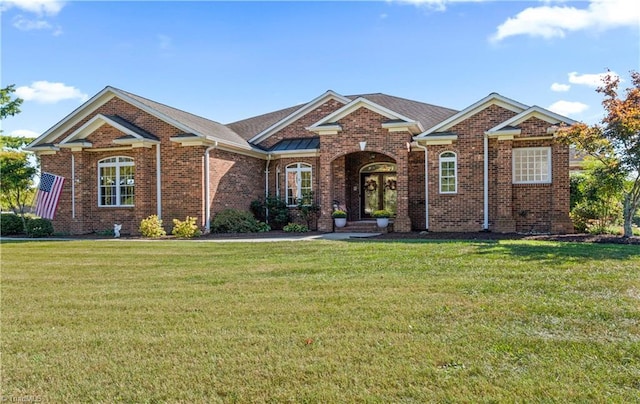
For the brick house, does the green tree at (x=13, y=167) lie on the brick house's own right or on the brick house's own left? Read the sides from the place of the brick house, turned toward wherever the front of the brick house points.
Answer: on the brick house's own right

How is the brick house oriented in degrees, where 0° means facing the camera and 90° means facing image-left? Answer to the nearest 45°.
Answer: approximately 0°

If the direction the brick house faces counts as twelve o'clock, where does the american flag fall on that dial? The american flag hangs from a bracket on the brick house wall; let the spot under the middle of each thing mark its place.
The american flag is roughly at 3 o'clock from the brick house.

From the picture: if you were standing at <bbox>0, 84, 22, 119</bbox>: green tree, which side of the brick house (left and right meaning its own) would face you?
right

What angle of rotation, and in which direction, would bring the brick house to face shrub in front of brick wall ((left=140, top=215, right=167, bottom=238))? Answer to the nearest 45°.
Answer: approximately 90° to its right
